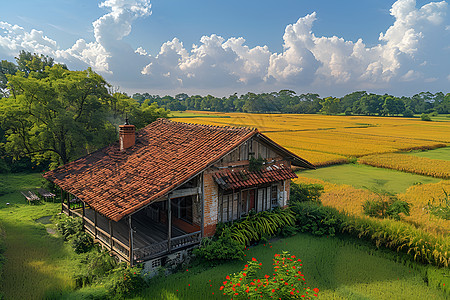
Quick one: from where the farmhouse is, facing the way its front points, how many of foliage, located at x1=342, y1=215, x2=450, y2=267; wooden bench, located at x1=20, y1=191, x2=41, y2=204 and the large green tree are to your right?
2

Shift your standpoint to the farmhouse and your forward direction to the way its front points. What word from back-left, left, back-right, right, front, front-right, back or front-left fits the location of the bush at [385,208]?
back-left

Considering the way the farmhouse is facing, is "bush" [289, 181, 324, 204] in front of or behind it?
behind

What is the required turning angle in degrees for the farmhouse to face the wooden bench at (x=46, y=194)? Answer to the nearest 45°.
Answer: approximately 90° to its right

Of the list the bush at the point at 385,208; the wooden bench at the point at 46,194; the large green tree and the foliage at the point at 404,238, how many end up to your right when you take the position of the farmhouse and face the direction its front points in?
2

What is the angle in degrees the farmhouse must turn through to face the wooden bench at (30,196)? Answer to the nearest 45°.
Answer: approximately 90° to its right

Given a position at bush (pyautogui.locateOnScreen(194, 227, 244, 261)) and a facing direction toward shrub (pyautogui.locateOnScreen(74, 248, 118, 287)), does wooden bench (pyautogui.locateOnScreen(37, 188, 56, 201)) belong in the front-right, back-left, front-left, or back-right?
front-right

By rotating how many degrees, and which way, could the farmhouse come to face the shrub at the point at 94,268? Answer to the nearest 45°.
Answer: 0° — it already faces it

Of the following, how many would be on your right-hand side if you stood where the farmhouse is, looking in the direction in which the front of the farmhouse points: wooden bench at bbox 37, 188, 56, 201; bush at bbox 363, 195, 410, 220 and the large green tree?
2

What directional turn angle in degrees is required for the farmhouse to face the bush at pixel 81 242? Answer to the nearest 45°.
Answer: approximately 45° to its right

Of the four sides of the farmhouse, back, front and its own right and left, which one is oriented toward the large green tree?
right

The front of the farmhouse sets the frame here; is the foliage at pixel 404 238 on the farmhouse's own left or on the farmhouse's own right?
on the farmhouse's own left

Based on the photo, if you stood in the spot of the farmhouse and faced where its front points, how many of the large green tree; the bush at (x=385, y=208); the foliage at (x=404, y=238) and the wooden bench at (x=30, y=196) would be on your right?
2

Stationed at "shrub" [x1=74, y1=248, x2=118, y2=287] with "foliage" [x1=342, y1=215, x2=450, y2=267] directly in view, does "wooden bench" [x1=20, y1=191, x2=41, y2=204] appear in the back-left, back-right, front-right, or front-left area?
back-left

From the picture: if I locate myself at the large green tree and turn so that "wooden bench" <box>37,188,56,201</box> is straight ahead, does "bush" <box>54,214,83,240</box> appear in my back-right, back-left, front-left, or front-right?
front-left
